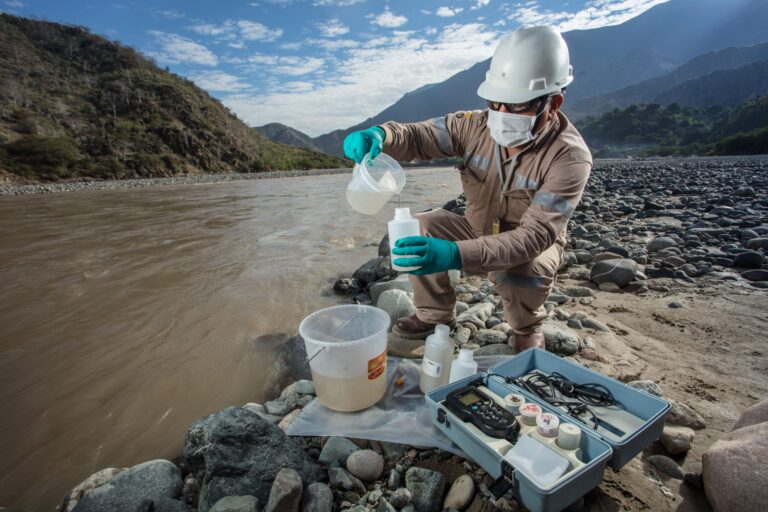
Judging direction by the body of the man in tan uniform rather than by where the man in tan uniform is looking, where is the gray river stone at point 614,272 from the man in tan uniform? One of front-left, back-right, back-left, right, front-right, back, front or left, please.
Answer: back

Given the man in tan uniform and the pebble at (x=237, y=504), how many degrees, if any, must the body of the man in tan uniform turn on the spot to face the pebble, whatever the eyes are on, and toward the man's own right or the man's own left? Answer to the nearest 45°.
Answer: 0° — they already face it

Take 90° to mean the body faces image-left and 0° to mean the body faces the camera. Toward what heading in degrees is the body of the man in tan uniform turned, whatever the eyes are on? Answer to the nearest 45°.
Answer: approximately 45°

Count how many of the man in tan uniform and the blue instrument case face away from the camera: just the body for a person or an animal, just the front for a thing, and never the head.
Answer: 0

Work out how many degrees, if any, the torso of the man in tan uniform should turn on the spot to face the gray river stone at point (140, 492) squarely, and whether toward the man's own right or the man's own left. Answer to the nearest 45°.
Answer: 0° — they already face it

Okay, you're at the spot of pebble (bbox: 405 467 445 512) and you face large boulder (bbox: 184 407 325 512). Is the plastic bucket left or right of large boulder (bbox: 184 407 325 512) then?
right

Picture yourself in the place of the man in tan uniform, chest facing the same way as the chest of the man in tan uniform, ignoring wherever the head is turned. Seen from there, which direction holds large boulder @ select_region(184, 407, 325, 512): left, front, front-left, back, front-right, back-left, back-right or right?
front

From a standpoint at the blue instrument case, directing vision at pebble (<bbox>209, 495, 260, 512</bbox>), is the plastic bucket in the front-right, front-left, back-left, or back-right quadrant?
front-right

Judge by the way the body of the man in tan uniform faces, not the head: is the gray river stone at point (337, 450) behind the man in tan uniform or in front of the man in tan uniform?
in front

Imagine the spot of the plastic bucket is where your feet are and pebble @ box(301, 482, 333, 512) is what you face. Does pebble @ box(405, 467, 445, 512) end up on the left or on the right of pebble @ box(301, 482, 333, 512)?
left

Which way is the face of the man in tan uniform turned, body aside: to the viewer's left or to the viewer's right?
to the viewer's left

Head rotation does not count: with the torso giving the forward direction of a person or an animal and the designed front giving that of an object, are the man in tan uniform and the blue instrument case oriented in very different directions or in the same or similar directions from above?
same or similar directions

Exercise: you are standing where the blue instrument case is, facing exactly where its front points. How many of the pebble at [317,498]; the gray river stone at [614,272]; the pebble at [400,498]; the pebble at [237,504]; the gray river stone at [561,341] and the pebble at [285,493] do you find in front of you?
4

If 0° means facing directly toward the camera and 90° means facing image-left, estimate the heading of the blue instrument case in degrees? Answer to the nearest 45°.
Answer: approximately 45°

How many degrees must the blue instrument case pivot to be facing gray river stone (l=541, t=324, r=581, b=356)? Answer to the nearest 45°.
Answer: approximately 135° to its right

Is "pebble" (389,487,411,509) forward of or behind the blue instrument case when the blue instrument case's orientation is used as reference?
forward
